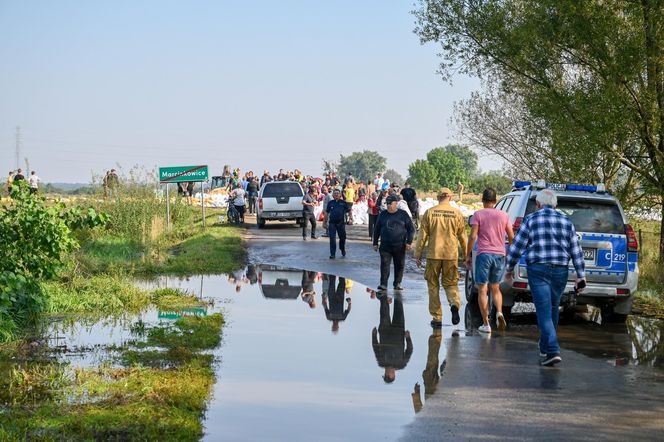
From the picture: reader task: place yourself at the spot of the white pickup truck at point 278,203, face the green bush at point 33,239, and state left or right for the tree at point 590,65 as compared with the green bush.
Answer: left

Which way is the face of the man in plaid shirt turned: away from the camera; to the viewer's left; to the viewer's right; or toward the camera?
away from the camera

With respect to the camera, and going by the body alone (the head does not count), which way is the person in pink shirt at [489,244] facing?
away from the camera

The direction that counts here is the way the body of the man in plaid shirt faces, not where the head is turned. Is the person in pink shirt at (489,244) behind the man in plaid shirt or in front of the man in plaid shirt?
in front

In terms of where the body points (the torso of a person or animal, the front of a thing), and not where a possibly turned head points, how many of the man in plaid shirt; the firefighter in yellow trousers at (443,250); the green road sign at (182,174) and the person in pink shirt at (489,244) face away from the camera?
3

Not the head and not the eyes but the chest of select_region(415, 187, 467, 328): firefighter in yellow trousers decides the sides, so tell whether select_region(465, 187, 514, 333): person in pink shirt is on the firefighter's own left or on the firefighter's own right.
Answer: on the firefighter's own right

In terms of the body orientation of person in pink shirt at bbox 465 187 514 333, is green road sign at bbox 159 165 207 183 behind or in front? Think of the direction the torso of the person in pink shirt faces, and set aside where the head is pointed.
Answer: in front

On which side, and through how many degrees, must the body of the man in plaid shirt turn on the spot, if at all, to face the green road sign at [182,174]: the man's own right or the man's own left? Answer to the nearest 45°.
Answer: approximately 45° to the man's own left

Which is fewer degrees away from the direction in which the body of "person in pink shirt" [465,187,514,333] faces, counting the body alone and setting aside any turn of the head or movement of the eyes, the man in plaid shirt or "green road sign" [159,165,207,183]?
the green road sign

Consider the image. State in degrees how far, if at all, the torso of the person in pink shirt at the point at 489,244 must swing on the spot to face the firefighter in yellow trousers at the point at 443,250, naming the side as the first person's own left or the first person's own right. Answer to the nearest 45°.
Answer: approximately 45° to the first person's own left

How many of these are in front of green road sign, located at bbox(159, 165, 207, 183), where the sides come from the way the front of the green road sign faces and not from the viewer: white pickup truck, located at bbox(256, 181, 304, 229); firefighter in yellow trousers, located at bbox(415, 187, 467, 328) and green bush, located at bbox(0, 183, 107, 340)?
2

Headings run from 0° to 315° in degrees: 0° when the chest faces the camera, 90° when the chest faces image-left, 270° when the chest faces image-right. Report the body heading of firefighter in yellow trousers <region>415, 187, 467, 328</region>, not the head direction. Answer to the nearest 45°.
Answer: approximately 180°

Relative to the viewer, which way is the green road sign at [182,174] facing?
toward the camera

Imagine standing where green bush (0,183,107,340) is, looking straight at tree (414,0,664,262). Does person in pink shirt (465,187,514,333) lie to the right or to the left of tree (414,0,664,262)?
right

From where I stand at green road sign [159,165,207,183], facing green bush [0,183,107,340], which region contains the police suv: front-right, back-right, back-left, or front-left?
front-left

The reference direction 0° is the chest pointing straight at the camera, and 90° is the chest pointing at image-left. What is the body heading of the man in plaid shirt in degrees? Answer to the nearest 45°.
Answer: approximately 180°
